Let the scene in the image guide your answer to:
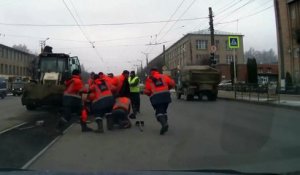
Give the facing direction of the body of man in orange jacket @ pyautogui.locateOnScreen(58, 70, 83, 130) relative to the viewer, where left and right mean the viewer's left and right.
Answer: facing away from the viewer and to the right of the viewer

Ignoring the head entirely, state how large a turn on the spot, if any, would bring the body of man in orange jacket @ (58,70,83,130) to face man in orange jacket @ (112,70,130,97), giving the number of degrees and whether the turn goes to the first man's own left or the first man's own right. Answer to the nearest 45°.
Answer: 0° — they already face them

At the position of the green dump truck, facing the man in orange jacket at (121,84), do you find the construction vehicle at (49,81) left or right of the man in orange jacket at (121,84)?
right

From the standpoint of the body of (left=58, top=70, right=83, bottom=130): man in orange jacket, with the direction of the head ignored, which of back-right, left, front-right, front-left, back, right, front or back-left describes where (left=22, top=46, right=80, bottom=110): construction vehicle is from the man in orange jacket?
front-left

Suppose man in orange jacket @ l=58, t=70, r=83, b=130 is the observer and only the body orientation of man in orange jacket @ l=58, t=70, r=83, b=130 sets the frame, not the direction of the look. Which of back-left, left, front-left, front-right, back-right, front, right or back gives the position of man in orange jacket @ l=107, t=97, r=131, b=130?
front-right

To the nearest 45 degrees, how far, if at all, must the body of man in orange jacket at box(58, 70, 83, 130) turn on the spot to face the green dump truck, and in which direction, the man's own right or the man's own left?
0° — they already face it

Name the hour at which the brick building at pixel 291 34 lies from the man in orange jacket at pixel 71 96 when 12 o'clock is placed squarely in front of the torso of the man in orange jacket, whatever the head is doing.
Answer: The brick building is roughly at 12 o'clock from the man in orange jacket.

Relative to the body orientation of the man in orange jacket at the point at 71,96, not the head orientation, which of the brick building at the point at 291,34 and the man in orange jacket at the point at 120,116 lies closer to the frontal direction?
the brick building
